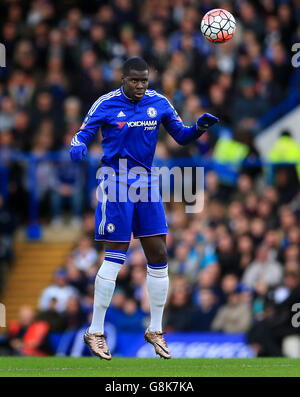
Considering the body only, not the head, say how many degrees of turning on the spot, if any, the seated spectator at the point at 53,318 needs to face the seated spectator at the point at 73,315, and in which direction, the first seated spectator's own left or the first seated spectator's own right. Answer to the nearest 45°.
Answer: approximately 45° to the first seated spectator's own left

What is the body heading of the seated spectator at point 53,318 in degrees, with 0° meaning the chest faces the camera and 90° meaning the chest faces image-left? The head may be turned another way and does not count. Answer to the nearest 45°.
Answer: approximately 0°

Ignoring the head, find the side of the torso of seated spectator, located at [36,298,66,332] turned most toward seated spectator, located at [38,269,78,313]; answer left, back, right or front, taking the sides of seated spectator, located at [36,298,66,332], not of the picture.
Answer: back

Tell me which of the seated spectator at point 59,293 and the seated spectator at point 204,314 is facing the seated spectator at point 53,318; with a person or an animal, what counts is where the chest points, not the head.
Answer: the seated spectator at point 59,293

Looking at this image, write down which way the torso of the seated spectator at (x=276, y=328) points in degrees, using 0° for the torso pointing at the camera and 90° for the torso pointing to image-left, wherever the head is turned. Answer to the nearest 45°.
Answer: approximately 45°
